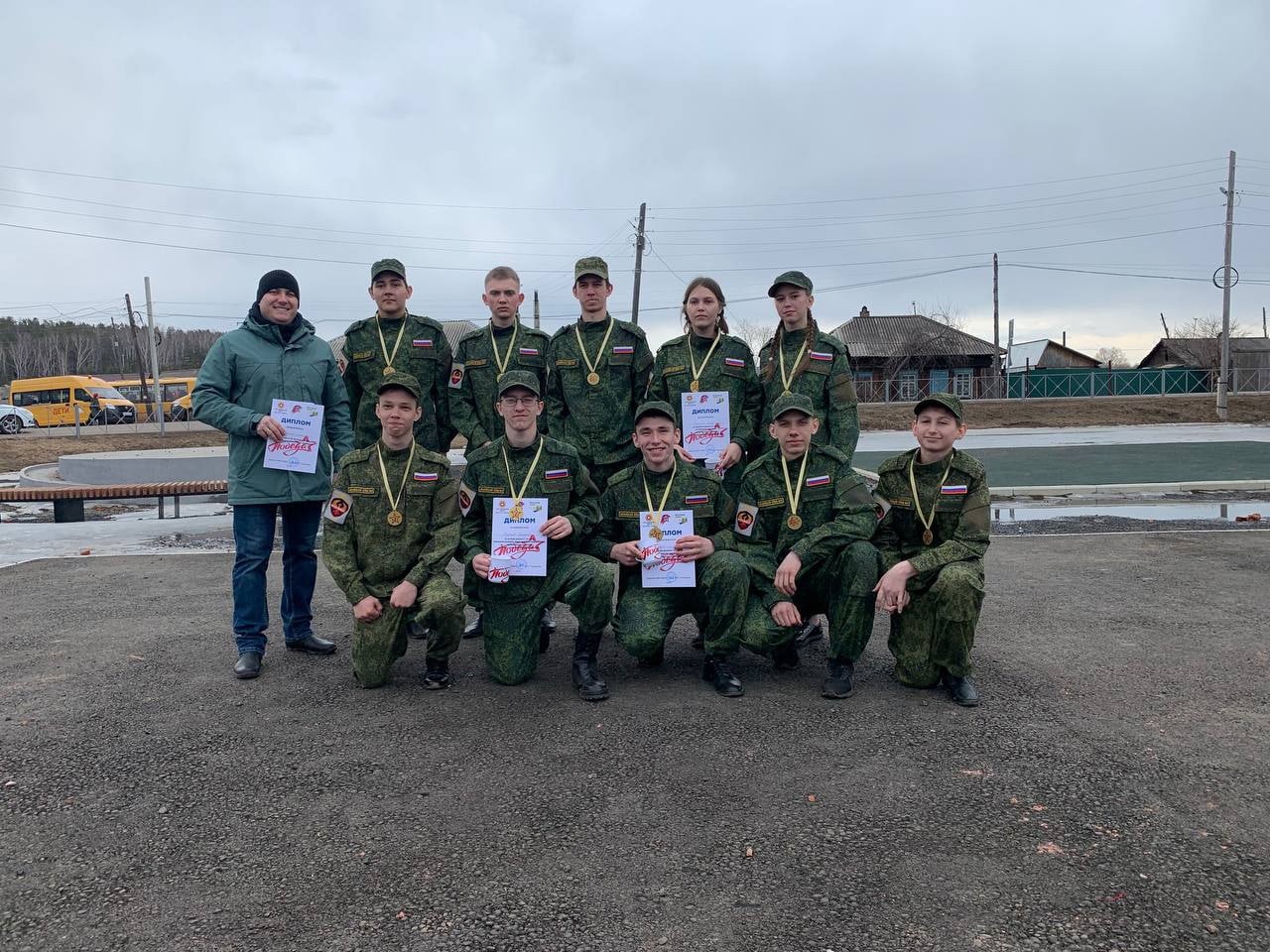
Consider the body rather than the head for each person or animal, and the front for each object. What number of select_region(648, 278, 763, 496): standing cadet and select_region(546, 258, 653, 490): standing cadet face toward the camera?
2

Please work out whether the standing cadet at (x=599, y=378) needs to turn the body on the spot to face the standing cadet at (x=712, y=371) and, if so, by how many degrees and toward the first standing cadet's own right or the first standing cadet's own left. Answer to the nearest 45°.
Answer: approximately 90° to the first standing cadet's own left

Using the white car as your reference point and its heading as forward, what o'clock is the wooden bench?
The wooden bench is roughly at 3 o'clock from the white car.

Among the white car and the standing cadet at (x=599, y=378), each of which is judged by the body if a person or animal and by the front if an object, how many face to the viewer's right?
1

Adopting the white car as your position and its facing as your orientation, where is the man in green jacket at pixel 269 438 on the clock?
The man in green jacket is roughly at 3 o'clock from the white car.

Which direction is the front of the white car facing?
to the viewer's right

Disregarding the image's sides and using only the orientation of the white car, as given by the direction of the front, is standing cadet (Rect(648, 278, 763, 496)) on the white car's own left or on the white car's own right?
on the white car's own right

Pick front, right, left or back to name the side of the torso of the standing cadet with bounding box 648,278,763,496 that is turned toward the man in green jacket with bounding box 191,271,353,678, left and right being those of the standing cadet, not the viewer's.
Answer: right

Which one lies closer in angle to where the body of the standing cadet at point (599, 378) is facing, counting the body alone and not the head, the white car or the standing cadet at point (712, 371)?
the standing cadet

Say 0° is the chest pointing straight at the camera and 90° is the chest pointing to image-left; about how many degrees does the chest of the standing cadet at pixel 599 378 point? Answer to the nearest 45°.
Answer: approximately 0°

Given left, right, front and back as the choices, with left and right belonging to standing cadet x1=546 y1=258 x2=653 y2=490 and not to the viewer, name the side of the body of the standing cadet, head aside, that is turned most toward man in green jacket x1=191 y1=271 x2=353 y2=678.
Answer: right

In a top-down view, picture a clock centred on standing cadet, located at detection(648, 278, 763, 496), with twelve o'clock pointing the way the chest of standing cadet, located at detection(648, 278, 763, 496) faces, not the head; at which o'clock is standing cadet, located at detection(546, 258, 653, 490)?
standing cadet, located at detection(546, 258, 653, 490) is roughly at 3 o'clock from standing cadet, located at detection(648, 278, 763, 496).
